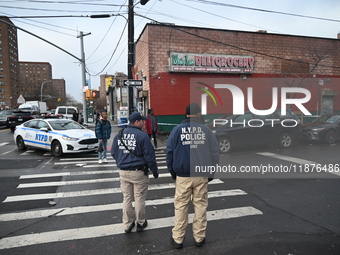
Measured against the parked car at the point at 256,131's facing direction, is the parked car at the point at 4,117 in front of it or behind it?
in front

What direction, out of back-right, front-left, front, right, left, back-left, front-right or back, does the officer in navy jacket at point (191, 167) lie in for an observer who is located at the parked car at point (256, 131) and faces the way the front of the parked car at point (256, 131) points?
left

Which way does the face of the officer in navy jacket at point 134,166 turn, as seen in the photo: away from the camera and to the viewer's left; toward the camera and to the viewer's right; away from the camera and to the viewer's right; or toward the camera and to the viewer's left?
away from the camera and to the viewer's right

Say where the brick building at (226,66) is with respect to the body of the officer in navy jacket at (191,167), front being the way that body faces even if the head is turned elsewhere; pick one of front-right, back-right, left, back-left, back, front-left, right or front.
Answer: front

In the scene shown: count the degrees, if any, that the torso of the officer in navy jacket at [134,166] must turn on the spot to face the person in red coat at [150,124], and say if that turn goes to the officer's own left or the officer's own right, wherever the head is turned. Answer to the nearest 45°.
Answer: approximately 45° to the officer's own left

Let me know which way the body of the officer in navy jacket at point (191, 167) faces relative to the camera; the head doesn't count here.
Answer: away from the camera

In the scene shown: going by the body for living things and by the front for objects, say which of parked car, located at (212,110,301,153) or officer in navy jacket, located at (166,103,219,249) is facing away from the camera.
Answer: the officer in navy jacket

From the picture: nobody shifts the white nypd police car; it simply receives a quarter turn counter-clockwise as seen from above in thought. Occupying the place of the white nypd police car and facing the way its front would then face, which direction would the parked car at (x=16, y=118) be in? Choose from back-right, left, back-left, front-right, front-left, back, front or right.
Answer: front-left

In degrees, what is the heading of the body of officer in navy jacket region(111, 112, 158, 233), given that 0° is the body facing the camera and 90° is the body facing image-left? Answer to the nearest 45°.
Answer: approximately 225°

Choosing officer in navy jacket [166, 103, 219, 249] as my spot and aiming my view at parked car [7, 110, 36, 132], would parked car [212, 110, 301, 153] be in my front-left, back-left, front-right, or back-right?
front-right

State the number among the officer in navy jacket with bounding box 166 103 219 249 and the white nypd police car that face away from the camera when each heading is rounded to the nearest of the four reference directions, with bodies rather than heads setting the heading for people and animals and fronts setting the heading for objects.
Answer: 1

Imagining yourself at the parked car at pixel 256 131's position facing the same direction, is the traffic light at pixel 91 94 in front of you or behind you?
in front

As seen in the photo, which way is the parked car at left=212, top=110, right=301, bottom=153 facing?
to the viewer's left

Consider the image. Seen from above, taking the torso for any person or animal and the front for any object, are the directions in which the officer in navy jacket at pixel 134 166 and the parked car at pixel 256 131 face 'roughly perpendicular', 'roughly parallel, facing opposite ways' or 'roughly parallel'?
roughly perpendicular
